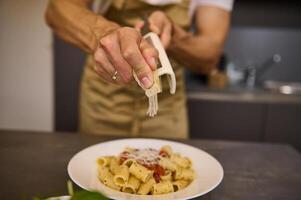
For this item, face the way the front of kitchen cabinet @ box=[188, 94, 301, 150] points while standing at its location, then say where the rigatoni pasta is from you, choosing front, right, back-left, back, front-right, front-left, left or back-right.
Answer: front

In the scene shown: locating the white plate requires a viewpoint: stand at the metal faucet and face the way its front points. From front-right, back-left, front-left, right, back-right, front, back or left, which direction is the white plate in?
right

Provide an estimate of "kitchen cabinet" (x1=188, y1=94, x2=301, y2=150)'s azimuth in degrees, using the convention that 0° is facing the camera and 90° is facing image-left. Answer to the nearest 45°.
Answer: approximately 0°

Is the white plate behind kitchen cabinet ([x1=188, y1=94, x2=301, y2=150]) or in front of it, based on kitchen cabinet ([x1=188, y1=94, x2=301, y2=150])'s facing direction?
in front
